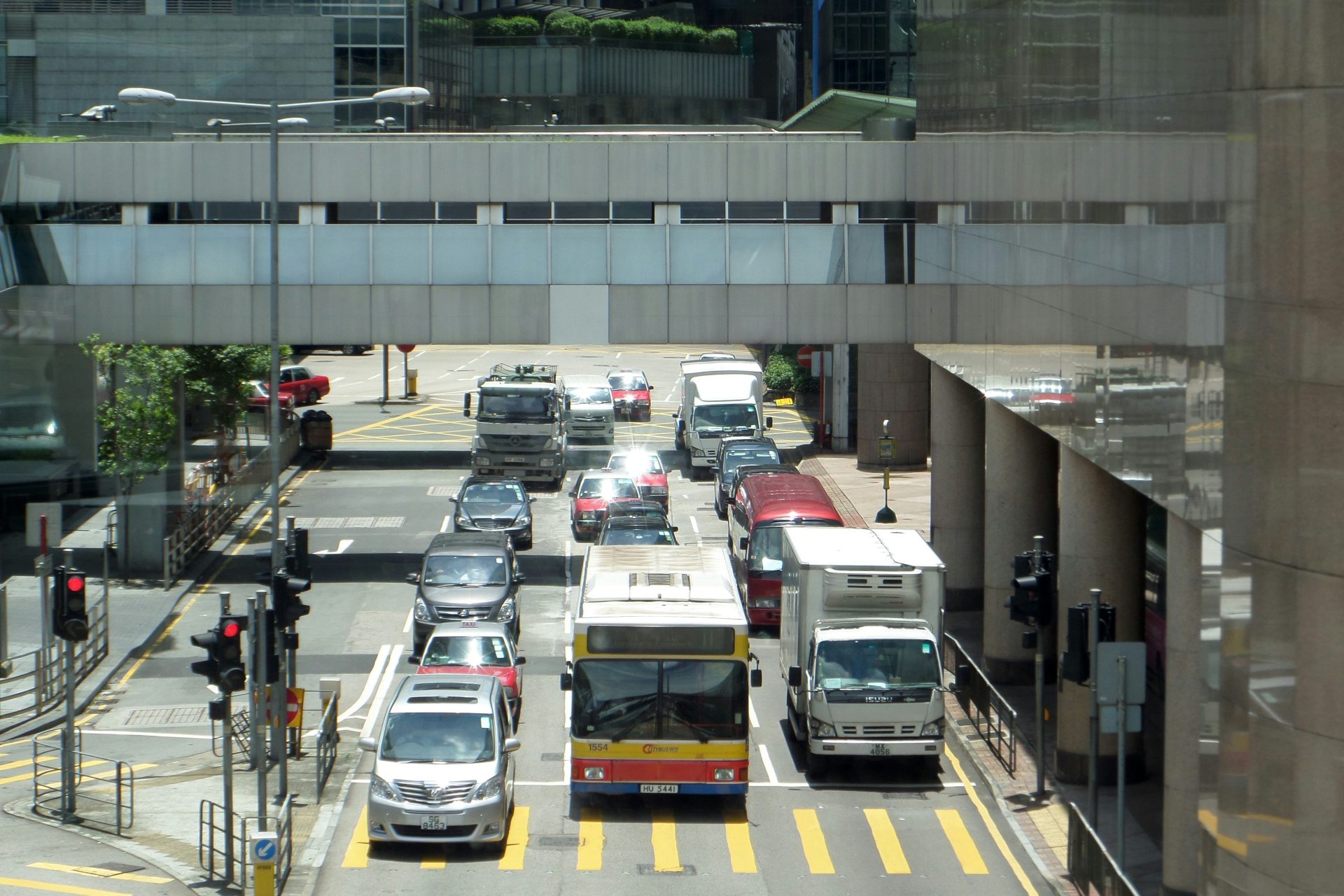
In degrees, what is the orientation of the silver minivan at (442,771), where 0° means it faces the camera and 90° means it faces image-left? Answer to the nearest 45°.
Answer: approximately 0°

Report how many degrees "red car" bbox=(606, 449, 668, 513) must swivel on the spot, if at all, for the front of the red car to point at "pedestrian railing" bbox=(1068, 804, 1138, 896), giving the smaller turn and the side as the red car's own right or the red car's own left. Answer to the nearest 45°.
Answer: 0° — it already faces it

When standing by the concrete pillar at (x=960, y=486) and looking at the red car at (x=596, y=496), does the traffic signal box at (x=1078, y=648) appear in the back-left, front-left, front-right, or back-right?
back-left

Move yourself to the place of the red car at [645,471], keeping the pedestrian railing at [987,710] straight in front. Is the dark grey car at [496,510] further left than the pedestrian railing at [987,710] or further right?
right

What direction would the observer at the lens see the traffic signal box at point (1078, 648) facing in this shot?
facing away from the viewer

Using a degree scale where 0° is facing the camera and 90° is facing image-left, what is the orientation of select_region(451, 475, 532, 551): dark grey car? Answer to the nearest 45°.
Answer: approximately 0°

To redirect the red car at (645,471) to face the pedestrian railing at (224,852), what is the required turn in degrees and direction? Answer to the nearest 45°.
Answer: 0° — it already faces it

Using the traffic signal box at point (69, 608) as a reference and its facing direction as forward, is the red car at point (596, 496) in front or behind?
behind

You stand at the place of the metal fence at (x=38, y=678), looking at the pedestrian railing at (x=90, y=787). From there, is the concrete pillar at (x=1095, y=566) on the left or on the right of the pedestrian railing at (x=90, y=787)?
left
